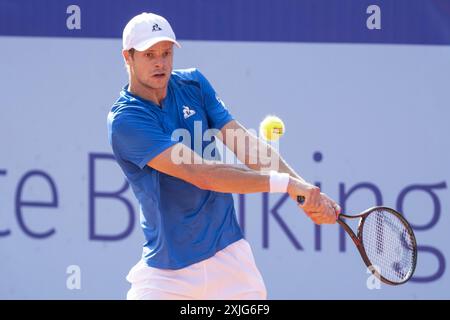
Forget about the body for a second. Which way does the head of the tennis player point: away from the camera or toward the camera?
toward the camera

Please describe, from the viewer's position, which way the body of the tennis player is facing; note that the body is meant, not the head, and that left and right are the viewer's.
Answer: facing the viewer and to the right of the viewer
